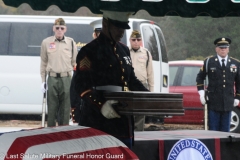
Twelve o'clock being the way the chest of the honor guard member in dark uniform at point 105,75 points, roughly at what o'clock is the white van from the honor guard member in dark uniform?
The white van is roughly at 7 o'clock from the honor guard member in dark uniform.
